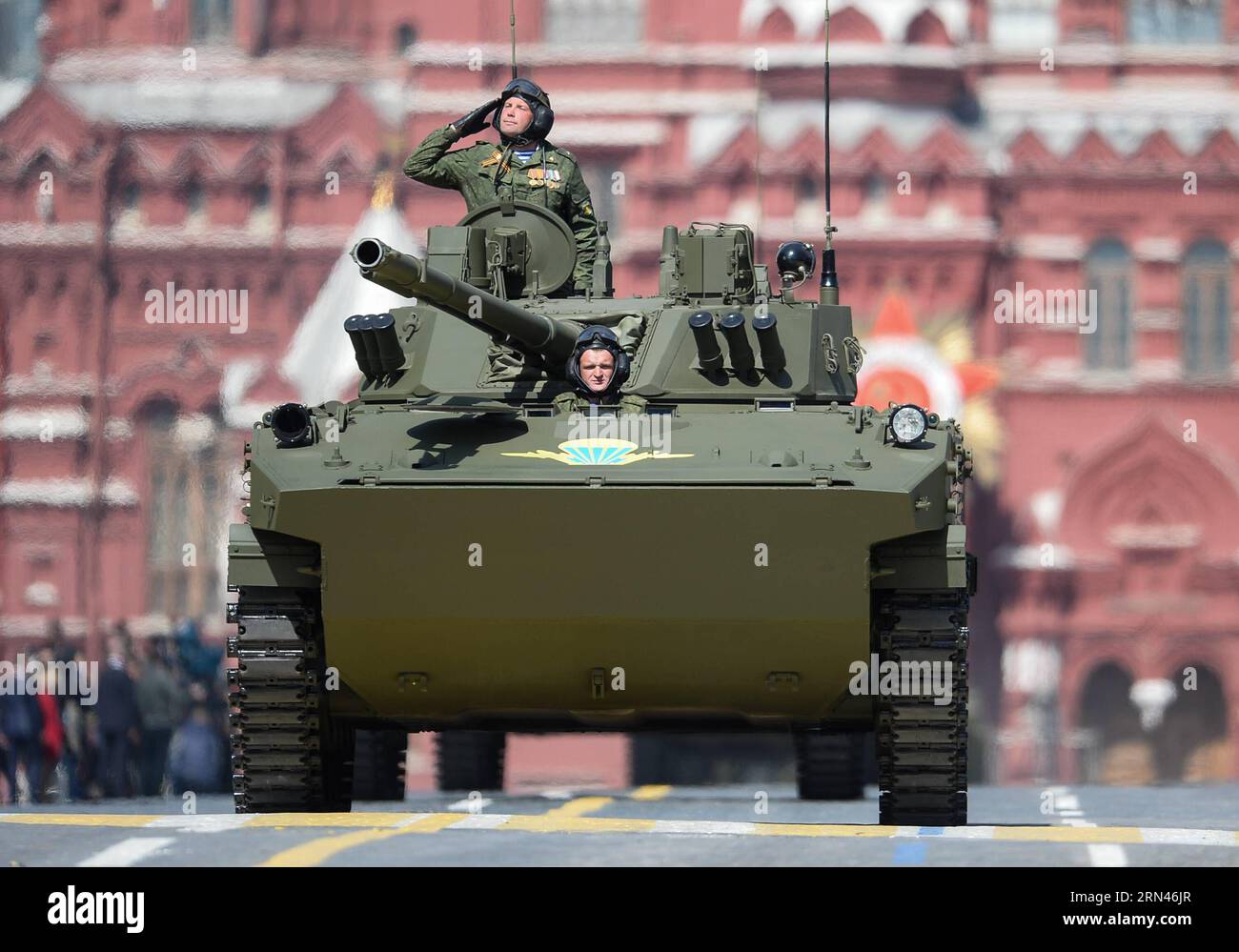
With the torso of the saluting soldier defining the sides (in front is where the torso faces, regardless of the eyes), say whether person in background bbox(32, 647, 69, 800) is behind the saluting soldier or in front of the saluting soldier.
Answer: behind

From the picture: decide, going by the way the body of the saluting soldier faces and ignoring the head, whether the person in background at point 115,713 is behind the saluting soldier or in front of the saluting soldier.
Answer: behind

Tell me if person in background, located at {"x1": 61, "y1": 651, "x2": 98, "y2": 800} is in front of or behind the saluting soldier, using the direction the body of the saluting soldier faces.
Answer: behind

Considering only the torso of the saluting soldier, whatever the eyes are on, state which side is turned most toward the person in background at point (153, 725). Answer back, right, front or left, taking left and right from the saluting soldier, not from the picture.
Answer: back

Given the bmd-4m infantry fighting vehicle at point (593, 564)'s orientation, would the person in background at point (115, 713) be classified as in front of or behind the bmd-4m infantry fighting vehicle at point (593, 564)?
behind

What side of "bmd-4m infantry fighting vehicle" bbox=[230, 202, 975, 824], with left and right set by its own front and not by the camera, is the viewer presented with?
front
